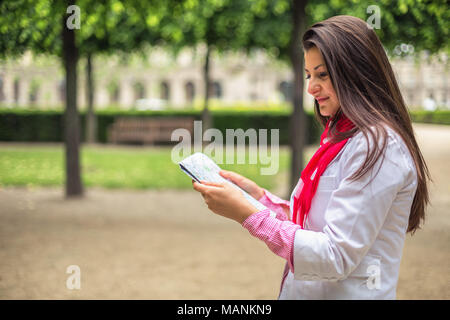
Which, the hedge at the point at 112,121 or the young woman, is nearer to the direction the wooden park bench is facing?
the young woman

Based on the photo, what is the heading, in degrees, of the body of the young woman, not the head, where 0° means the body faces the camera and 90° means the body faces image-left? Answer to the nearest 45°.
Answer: approximately 90°

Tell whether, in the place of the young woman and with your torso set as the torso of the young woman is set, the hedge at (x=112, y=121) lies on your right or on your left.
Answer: on your right

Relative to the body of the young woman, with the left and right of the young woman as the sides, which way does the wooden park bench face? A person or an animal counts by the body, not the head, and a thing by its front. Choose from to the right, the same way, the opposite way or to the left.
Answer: to the left

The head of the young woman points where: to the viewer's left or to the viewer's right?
to the viewer's left

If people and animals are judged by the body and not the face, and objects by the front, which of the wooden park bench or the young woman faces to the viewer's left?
the young woman

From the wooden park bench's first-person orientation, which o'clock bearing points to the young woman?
The young woman is roughly at 12 o'clock from the wooden park bench.

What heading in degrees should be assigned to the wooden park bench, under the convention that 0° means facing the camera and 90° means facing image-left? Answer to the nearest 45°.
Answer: approximately 0°

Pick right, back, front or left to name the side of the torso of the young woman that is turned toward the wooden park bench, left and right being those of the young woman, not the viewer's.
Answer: right

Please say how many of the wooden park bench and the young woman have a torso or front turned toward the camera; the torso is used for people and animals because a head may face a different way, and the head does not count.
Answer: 1
